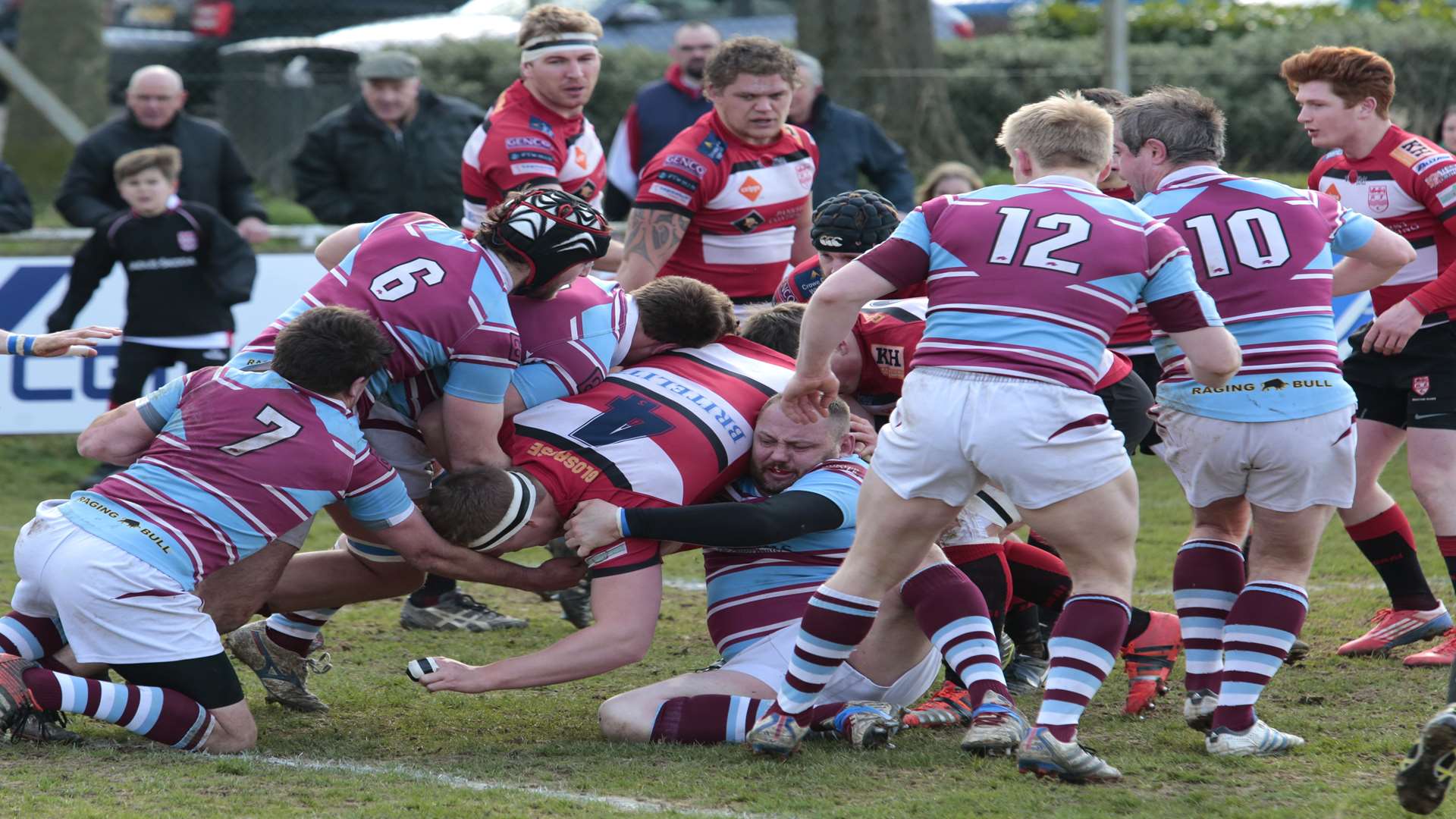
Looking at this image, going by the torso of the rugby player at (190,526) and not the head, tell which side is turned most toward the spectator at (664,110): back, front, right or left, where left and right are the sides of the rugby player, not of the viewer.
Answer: front

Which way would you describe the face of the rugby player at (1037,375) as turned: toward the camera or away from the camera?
away from the camera

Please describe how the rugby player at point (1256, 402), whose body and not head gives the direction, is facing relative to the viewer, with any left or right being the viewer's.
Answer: facing away from the viewer

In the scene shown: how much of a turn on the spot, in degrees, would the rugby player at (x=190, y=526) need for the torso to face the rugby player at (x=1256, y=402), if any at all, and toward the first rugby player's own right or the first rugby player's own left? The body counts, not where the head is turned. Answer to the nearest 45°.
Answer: approximately 45° to the first rugby player's own right

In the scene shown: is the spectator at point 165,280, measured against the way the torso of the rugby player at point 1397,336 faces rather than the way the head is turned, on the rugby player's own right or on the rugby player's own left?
on the rugby player's own right

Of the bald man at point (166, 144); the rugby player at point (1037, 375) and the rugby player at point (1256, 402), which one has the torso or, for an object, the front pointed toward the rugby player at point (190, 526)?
the bald man

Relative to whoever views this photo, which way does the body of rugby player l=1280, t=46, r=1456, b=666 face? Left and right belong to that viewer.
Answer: facing the viewer and to the left of the viewer

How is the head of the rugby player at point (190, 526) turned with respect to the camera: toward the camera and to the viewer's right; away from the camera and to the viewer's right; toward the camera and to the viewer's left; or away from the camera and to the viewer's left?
away from the camera and to the viewer's right

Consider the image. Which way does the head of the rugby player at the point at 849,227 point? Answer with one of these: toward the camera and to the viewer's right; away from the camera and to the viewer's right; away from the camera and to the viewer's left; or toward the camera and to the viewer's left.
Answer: toward the camera and to the viewer's left

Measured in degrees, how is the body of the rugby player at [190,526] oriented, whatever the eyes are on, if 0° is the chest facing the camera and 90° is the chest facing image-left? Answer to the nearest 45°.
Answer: approximately 225°

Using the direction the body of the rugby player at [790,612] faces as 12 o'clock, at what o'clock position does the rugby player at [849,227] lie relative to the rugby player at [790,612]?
the rugby player at [849,227] is roughly at 5 o'clock from the rugby player at [790,612].

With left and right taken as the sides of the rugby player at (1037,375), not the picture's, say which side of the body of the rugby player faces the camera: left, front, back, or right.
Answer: back

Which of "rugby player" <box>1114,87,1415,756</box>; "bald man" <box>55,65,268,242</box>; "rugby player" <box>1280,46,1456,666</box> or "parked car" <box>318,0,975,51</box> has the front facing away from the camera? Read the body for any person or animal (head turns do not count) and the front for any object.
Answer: "rugby player" <box>1114,87,1415,756</box>
